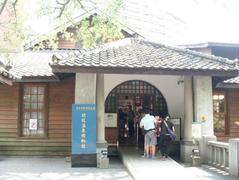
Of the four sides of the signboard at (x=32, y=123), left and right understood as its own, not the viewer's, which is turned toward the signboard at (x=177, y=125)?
left

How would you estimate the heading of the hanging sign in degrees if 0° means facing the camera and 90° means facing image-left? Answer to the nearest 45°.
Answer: approximately 0°

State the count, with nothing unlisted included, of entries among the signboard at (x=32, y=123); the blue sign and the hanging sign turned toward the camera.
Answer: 3

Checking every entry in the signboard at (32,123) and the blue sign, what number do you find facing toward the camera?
2

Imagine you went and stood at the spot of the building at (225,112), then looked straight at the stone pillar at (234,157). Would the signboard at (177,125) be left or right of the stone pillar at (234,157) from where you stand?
right

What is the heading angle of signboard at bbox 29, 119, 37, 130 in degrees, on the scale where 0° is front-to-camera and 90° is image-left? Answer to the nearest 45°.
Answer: approximately 0°

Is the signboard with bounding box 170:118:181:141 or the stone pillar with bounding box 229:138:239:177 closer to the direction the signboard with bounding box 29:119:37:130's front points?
the stone pillar
